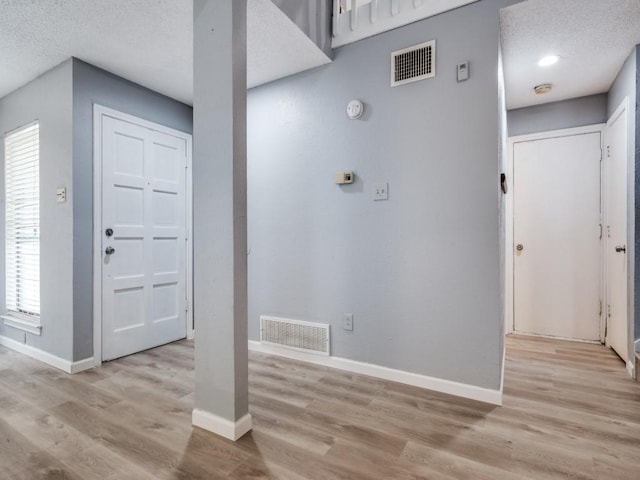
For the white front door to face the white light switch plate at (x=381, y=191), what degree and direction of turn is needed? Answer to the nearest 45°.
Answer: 0° — it already faces it

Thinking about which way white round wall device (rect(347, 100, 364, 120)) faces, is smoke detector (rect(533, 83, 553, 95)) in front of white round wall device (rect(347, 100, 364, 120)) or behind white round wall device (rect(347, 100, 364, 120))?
behind

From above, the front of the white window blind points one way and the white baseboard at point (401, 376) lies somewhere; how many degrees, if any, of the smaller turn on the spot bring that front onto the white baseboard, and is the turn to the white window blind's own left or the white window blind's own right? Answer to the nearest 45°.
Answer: approximately 90° to the white window blind's own left

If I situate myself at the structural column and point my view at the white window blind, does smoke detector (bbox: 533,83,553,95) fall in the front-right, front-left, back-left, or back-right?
back-right

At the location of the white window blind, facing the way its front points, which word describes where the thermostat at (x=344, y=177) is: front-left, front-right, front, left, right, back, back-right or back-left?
left

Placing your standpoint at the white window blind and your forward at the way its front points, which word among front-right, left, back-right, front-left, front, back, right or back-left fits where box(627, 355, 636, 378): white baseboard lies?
left

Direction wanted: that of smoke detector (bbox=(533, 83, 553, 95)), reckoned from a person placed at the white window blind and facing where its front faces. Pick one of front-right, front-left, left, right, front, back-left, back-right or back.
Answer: left

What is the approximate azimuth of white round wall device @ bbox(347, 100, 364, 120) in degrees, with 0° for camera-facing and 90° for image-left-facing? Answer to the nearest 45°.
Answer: approximately 45°
